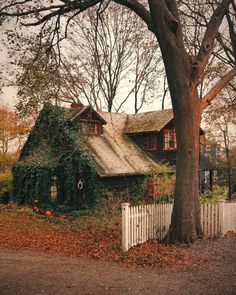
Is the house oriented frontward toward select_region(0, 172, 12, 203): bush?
no

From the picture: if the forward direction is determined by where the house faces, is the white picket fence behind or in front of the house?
in front

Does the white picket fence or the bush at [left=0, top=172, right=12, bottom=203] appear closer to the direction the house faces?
the white picket fence
